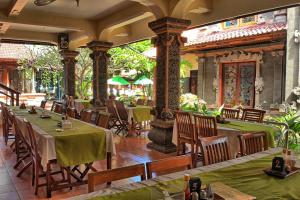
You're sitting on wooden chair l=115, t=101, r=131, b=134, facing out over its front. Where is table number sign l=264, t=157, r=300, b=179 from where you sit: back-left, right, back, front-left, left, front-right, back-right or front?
back-right

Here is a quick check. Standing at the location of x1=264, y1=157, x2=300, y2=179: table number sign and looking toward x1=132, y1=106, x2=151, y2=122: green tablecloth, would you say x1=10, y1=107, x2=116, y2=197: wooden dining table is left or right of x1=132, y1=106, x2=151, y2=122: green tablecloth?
left

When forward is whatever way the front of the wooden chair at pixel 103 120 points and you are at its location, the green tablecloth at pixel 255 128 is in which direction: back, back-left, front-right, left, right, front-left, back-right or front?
back-left

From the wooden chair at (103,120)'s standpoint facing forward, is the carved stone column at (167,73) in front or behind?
behind

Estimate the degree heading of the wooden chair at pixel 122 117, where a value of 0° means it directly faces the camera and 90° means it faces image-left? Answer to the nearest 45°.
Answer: approximately 225°

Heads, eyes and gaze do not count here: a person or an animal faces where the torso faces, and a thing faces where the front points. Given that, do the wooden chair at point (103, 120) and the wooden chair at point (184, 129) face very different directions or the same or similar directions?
very different directions

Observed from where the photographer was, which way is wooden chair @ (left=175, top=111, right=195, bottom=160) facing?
facing away from the viewer and to the right of the viewer

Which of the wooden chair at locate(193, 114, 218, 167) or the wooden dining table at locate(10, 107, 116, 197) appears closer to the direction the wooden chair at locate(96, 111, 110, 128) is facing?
the wooden dining table
